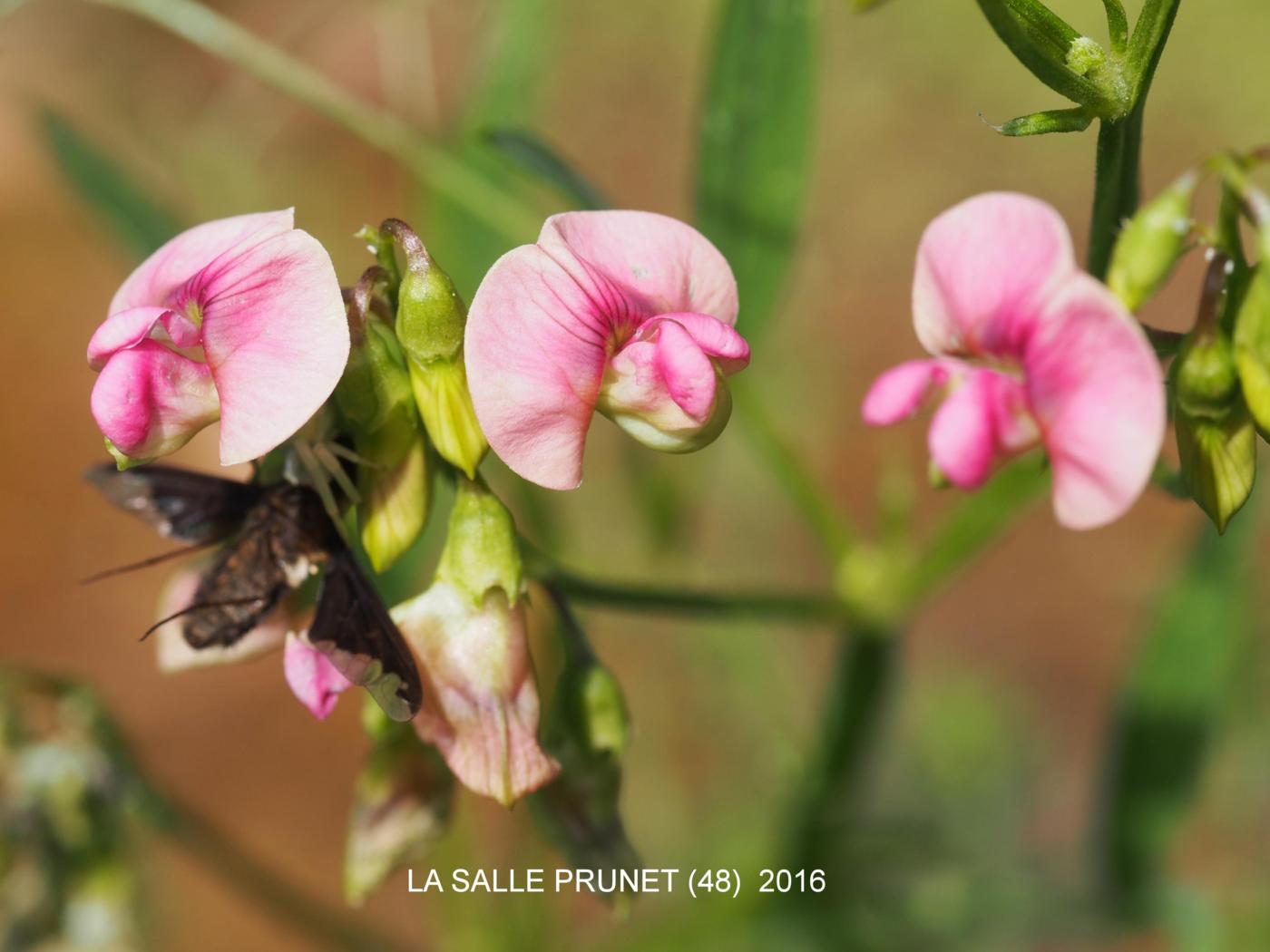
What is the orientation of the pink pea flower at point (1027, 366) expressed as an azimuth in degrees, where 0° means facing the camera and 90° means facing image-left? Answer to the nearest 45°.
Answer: approximately 45°

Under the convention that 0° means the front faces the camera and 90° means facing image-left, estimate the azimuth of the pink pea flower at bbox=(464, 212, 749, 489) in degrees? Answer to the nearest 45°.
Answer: approximately 315°
